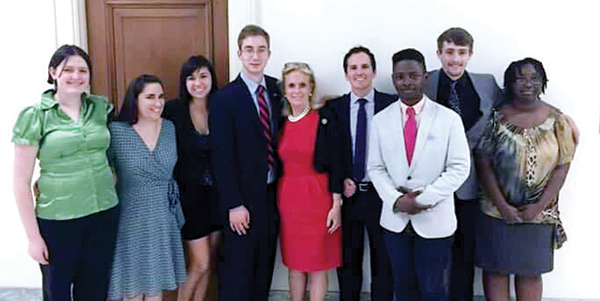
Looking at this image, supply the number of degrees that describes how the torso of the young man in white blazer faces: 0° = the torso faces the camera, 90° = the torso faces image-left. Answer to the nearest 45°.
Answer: approximately 0°

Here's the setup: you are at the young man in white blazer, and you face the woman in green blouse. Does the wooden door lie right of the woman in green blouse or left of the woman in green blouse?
right

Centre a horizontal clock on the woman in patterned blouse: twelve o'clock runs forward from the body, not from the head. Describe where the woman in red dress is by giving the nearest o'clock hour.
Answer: The woman in red dress is roughly at 2 o'clock from the woman in patterned blouse.

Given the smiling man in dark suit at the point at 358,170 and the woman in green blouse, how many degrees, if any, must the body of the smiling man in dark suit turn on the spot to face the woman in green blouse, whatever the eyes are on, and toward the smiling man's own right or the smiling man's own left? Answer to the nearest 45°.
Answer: approximately 45° to the smiling man's own right

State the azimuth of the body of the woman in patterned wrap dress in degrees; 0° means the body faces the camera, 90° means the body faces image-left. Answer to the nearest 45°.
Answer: approximately 315°

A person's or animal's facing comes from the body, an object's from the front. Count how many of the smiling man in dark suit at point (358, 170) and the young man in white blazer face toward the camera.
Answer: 2
